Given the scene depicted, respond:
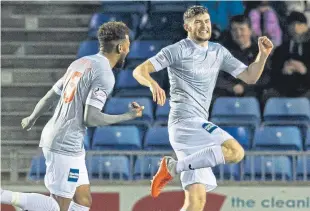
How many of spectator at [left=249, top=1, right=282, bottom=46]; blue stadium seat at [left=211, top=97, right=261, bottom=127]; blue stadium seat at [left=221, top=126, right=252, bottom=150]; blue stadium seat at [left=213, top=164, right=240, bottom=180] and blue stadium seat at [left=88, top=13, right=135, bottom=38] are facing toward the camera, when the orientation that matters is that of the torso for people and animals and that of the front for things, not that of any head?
5

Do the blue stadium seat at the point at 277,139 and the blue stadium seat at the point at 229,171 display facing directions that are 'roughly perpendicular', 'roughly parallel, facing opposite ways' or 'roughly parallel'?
roughly parallel

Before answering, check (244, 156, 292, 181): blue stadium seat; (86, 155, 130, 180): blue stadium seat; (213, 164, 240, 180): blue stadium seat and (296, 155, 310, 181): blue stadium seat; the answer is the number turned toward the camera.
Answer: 4

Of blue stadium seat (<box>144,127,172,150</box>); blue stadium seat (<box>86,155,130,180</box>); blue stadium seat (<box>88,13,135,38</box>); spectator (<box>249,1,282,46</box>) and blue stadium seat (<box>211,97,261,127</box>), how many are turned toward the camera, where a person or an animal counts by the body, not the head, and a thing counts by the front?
5

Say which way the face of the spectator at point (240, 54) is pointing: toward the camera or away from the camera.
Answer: toward the camera

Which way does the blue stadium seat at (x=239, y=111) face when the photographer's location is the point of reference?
facing the viewer

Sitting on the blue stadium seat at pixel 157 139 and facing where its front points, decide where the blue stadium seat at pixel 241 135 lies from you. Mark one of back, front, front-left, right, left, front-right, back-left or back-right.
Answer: left

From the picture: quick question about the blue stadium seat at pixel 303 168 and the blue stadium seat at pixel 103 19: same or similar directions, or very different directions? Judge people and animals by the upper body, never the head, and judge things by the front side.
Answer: same or similar directions

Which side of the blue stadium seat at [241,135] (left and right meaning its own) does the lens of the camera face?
front

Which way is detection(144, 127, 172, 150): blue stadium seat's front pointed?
toward the camera

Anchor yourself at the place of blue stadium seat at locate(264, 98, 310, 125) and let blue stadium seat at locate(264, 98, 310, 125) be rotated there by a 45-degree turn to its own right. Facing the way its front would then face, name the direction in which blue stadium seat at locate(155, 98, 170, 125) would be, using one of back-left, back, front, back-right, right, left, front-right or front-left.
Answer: front-right
